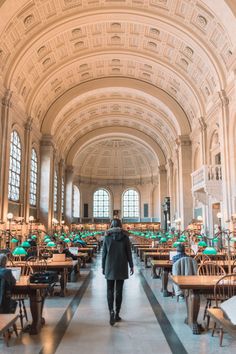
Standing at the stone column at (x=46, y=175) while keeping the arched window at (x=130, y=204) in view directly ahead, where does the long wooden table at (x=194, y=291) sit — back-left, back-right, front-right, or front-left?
back-right

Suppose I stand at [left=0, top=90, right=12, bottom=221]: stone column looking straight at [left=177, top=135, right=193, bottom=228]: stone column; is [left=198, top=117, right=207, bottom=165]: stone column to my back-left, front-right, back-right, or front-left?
front-right

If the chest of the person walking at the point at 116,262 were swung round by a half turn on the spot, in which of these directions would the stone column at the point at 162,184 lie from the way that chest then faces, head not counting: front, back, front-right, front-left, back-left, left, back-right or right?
back

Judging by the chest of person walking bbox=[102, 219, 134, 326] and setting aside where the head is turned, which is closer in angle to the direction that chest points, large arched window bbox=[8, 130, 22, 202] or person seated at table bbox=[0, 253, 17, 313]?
the large arched window

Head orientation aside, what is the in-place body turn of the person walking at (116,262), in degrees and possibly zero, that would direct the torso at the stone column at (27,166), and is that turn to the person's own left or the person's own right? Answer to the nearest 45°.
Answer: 0° — they already face it

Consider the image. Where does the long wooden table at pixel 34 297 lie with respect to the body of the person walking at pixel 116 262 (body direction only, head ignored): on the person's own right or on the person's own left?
on the person's own left

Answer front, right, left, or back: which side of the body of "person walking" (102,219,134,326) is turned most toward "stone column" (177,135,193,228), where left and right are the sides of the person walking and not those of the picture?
front

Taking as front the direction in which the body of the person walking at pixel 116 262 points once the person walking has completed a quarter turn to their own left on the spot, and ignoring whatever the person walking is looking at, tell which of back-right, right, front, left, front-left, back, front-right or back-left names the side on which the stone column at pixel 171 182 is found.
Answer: right

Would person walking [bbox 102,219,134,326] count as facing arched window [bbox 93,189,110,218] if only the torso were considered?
yes

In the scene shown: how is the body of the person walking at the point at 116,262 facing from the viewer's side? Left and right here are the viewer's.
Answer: facing away from the viewer

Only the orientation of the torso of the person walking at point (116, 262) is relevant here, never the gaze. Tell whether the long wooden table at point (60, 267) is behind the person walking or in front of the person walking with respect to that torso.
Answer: in front

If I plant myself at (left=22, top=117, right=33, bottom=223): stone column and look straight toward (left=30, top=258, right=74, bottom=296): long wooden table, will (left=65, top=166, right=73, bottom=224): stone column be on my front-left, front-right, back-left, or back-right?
back-left

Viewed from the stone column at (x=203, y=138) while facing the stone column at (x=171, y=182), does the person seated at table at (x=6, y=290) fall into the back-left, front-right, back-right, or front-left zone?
back-left

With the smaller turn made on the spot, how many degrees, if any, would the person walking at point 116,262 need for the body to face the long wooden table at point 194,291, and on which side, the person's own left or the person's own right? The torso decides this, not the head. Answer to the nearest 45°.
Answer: approximately 135° to the person's own right

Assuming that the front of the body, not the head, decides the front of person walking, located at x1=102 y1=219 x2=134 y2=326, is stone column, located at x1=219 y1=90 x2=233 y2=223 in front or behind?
in front
